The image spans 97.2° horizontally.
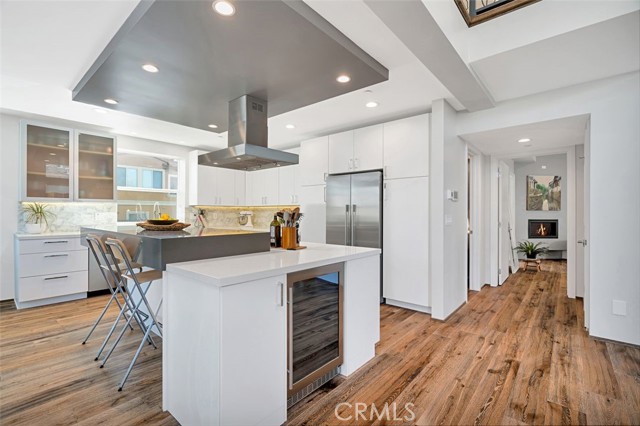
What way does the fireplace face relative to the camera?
toward the camera

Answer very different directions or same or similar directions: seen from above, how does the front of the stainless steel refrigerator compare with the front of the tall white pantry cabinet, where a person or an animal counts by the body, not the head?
same or similar directions

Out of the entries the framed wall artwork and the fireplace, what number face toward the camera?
2

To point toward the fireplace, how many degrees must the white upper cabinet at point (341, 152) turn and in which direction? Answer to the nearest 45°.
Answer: approximately 180°

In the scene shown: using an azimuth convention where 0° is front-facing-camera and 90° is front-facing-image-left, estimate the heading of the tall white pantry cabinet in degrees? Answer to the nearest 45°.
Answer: approximately 45°

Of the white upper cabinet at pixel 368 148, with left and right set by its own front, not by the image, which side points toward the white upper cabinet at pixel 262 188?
right

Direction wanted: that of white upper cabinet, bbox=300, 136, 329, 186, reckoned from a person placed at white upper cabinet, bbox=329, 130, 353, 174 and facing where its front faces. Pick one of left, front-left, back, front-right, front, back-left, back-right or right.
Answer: right

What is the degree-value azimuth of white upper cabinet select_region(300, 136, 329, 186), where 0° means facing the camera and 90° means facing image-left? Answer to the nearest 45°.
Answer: approximately 45°

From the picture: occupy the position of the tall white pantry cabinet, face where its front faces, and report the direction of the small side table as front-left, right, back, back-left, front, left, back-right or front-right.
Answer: back

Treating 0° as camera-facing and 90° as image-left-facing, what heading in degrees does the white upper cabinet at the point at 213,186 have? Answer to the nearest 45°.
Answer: approximately 315°

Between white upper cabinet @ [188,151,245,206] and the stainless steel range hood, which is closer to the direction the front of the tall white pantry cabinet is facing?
the stainless steel range hood

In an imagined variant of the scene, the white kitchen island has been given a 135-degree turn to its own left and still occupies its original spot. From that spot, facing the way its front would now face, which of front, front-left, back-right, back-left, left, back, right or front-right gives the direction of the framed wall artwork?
front-right
